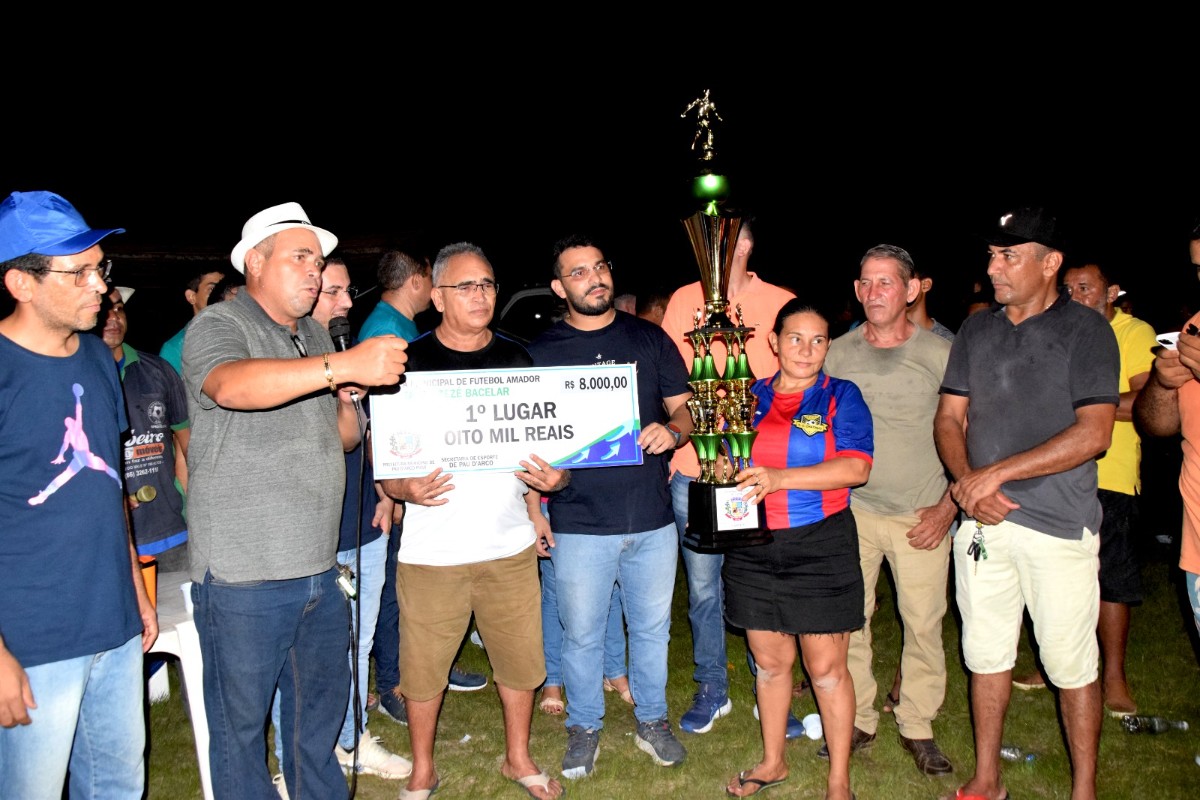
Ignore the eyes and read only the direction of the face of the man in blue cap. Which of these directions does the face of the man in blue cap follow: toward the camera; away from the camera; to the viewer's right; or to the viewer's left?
to the viewer's right

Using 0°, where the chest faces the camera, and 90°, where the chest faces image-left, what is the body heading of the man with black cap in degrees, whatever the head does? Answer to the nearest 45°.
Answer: approximately 45°

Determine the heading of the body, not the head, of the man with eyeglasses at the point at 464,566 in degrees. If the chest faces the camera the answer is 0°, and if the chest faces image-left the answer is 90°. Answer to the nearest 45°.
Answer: approximately 0°

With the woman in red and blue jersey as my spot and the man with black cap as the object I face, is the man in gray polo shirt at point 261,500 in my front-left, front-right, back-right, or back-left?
back-right

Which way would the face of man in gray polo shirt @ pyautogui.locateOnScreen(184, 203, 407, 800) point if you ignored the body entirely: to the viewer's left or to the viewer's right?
to the viewer's right

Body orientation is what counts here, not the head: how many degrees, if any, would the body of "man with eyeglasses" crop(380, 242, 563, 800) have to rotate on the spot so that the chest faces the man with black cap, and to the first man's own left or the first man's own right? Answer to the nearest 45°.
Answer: approximately 90° to the first man's own left

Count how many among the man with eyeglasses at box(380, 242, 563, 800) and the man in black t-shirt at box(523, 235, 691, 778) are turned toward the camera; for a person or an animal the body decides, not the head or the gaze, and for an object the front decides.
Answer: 2

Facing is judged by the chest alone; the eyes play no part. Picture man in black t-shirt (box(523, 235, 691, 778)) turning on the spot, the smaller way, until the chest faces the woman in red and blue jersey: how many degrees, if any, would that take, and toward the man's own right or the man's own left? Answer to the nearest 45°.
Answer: approximately 45° to the man's own left

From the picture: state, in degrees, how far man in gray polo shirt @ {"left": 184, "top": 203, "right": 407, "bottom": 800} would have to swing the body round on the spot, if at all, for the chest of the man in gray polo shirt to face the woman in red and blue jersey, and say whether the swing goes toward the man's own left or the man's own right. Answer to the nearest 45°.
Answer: approximately 45° to the man's own left

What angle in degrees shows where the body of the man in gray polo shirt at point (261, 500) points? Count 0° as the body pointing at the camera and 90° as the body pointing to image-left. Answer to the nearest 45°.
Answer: approximately 315°

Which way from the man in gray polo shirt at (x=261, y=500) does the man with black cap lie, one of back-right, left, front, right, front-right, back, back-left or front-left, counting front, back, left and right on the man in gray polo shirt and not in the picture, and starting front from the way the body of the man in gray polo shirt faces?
front-left
